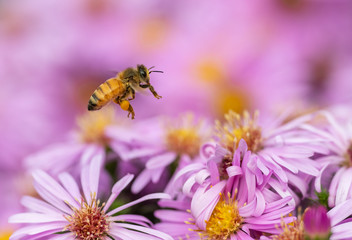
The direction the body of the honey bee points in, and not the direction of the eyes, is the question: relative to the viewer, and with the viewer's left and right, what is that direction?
facing to the right of the viewer
